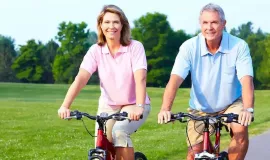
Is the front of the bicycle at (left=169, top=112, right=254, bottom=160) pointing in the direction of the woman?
no

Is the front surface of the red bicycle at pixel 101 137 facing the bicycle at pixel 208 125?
no

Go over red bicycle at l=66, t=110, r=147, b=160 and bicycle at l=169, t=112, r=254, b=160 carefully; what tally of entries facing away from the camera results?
0

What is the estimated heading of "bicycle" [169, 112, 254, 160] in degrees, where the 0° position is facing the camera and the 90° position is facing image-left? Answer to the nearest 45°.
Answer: approximately 0°

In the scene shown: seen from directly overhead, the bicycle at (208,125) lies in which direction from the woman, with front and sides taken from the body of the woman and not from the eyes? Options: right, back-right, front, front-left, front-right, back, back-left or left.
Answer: left

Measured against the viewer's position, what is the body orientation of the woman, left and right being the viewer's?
facing the viewer and to the left of the viewer

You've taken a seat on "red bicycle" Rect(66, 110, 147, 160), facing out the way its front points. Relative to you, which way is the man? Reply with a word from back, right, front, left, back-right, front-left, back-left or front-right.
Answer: back-left

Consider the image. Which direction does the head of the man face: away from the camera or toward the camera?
toward the camera

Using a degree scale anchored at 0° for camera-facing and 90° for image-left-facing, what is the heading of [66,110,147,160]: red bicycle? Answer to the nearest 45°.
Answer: approximately 45°

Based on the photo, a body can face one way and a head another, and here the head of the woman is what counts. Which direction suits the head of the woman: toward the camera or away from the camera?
toward the camera
